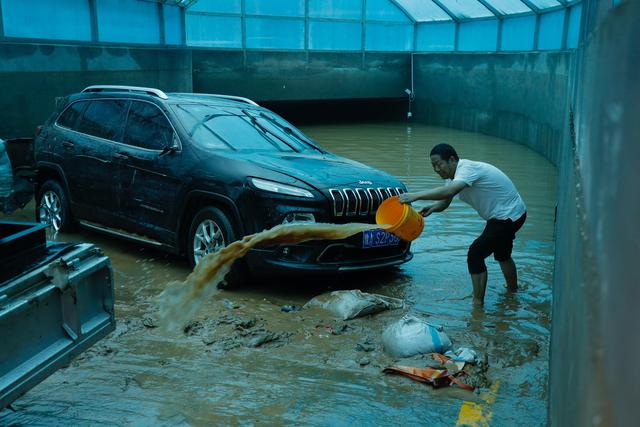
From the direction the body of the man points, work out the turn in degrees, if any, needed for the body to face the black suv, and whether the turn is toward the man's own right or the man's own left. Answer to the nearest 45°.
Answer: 0° — they already face it

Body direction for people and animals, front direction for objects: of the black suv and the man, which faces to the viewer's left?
the man

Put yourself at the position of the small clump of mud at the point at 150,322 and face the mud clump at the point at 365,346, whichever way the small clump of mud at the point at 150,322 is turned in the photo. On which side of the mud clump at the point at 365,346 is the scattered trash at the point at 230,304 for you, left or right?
left

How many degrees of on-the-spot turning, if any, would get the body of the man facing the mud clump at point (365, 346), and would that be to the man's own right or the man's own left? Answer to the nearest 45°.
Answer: approximately 45° to the man's own left

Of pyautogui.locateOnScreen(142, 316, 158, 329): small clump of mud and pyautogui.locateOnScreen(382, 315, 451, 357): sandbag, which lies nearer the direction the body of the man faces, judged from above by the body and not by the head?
the small clump of mud

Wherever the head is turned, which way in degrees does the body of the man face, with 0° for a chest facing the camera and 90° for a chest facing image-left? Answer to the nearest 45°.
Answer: approximately 90°

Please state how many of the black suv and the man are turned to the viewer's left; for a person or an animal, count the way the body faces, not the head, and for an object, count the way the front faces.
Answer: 1

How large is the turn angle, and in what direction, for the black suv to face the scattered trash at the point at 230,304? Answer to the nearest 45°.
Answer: approximately 45° to its right

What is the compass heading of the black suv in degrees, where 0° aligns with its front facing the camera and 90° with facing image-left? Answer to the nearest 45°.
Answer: approximately 315°

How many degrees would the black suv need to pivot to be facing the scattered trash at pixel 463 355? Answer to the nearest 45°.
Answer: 0° — it already faces it

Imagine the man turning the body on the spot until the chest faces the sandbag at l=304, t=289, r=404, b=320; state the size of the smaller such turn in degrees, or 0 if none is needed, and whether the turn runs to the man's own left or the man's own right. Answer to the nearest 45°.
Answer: approximately 45° to the man's own left

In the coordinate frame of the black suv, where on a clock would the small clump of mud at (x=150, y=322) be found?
The small clump of mud is roughly at 2 o'clock from the black suv.

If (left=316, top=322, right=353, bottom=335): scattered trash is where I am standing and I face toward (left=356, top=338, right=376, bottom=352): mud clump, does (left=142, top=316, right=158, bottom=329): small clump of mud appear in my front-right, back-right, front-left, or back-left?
back-right

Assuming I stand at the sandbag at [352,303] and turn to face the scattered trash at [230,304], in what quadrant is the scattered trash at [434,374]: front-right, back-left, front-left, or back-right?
back-left

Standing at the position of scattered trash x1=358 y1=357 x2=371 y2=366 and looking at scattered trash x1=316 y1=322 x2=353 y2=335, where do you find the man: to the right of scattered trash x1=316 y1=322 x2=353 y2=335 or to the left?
right

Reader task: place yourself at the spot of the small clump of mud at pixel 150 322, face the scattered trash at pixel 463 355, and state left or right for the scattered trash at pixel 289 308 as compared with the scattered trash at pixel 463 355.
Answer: left
